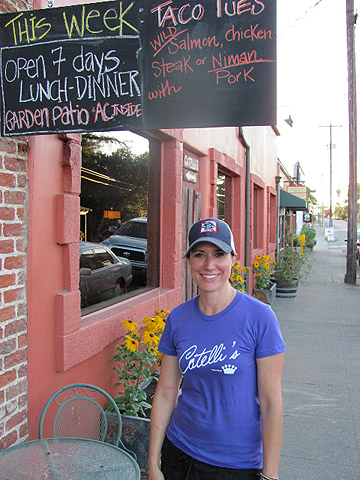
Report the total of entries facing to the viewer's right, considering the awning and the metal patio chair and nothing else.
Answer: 1

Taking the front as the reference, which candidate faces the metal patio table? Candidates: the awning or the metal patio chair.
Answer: the metal patio chair

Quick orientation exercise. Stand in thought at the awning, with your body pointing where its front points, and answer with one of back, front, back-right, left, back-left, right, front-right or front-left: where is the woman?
right

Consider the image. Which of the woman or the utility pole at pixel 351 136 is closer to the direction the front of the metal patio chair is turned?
the woman

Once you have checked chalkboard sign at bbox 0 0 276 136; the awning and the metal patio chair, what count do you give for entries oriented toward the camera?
2

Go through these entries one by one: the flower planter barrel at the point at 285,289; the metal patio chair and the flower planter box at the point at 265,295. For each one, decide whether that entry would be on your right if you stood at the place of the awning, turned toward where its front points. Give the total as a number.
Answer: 3

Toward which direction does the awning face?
to the viewer's right

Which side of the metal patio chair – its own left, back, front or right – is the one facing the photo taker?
front

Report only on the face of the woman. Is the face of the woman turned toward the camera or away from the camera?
toward the camera

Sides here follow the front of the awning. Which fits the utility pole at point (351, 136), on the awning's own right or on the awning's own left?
on the awning's own right

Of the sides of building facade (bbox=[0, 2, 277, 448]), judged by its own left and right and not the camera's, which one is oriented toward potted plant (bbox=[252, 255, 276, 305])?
left

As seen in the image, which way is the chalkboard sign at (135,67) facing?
toward the camera

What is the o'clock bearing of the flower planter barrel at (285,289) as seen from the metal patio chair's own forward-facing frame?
The flower planter barrel is roughly at 7 o'clock from the metal patio chair.

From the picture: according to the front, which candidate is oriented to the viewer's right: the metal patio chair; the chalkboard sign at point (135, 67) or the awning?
the awning
